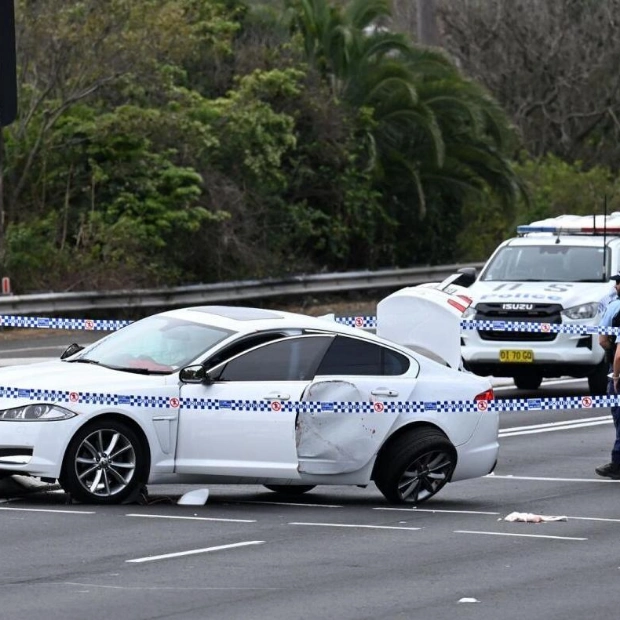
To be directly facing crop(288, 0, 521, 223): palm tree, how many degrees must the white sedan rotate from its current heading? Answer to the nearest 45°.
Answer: approximately 135° to its right

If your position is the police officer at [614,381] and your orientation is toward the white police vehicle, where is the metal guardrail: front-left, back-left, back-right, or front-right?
front-left

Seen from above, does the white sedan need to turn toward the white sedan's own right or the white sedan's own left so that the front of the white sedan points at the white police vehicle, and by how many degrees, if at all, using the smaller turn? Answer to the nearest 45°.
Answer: approximately 180°

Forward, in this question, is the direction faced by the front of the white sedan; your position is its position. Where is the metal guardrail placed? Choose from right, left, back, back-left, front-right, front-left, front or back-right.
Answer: back-right

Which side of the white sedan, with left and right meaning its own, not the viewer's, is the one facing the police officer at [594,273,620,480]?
back

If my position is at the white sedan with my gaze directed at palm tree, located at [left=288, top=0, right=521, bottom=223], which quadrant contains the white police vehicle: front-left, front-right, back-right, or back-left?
front-right
